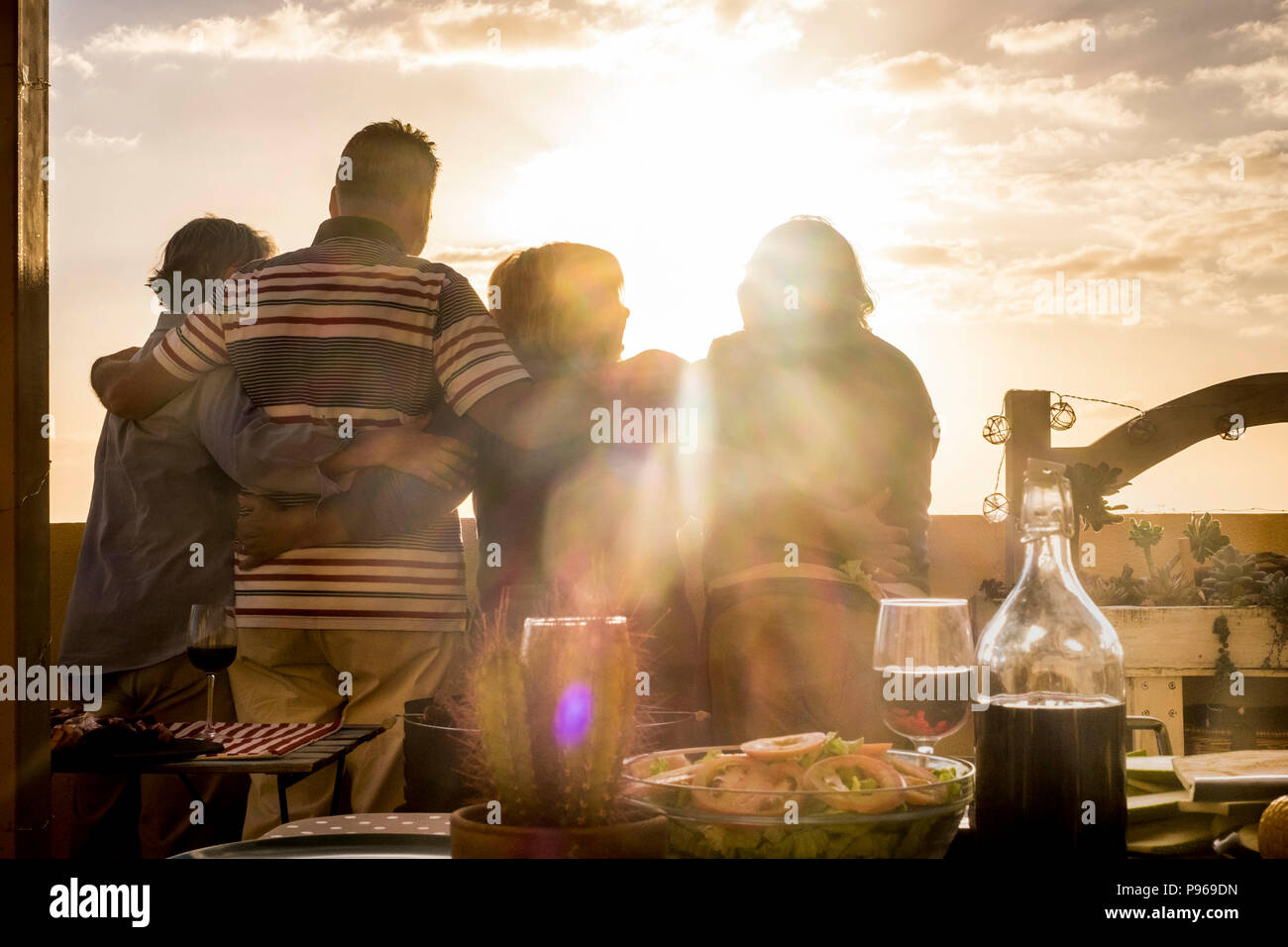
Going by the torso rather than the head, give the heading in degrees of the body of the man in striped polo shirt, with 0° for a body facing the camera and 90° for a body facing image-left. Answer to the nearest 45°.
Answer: approximately 180°

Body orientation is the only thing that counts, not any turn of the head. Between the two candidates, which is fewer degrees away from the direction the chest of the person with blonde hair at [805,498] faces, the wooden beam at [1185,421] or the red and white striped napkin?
the wooden beam

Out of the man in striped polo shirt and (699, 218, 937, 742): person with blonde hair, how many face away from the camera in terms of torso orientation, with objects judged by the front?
2

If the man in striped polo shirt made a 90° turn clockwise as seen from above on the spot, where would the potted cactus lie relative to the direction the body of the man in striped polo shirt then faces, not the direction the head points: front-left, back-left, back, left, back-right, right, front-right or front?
right

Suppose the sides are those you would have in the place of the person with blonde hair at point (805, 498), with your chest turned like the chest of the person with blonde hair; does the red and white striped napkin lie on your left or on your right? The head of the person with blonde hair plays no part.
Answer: on your left

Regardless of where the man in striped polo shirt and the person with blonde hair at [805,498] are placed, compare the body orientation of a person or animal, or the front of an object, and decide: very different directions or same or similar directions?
same or similar directions

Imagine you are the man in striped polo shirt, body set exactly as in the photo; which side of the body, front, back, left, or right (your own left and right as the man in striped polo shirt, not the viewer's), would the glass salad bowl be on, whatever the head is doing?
back

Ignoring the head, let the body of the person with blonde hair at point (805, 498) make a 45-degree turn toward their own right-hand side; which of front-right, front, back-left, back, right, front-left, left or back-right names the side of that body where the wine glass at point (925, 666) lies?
back-right

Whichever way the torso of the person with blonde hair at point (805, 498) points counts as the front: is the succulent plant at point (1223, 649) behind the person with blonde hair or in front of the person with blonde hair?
in front

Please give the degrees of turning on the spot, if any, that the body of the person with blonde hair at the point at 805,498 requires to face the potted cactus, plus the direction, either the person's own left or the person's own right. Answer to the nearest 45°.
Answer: approximately 180°

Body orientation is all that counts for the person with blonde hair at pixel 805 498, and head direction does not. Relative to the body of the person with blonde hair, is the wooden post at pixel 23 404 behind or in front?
behind

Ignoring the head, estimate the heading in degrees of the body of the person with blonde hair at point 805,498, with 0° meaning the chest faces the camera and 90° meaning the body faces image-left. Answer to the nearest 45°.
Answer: approximately 180°

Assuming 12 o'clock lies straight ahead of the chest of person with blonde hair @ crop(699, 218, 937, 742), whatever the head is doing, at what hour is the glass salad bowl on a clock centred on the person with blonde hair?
The glass salad bowl is roughly at 6 o'clock from the person with blonde hair.
